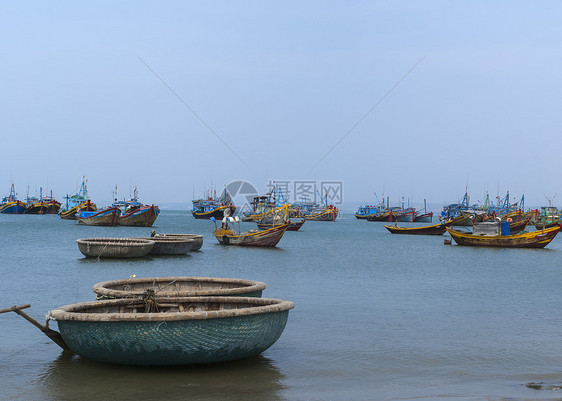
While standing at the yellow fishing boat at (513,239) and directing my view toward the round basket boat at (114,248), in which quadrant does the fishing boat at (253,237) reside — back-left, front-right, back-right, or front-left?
front-right

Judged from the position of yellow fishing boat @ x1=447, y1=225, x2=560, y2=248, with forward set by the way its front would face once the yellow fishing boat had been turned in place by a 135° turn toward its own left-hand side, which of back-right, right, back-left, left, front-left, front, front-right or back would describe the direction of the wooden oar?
back-left

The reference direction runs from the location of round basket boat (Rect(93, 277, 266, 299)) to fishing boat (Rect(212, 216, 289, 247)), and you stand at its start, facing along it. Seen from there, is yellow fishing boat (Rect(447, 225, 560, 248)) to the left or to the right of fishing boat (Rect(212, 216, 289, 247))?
right

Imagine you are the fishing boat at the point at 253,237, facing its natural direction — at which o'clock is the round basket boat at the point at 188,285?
The round basket boat is roughly at 3 o'clock from the fishing boat.

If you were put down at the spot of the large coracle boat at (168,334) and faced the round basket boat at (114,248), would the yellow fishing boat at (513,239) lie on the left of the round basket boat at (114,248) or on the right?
right

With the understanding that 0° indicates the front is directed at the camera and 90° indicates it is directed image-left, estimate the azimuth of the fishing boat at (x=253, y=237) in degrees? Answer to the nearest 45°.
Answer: approximately 270°

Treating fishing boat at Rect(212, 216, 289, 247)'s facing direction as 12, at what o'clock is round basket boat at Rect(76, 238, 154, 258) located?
The round basket boat is roughly at 4 o'clock from the fishing boat.

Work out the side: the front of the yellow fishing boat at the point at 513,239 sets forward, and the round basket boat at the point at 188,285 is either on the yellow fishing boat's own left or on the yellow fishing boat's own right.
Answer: on the yellow fishing boat's own right

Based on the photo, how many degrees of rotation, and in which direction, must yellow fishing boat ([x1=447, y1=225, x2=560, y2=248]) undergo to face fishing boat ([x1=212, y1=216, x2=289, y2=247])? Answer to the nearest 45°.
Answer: approximately 135° to its right

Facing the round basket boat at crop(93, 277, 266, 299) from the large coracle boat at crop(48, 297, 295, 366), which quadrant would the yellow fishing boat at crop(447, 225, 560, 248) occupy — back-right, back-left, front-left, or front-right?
front-right

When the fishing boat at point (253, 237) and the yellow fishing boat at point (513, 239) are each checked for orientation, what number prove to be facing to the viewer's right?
2

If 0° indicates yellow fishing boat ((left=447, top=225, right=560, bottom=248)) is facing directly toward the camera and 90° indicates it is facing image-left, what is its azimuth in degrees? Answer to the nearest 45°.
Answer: approximately 270°
